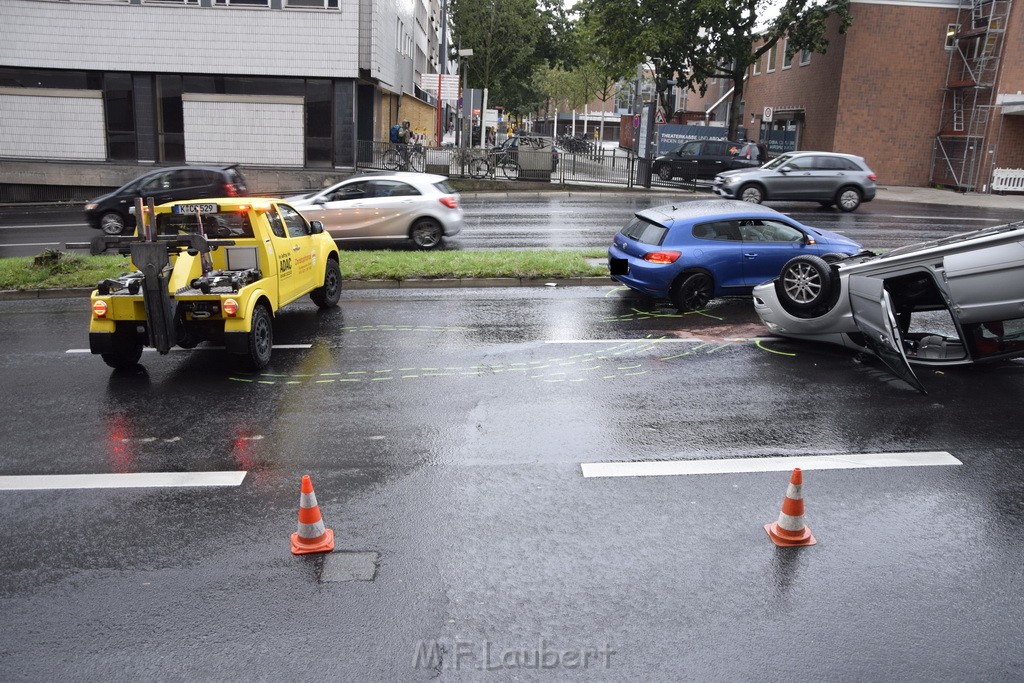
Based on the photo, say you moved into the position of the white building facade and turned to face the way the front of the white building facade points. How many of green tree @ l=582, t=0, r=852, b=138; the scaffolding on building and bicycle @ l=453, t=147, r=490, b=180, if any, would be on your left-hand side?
3

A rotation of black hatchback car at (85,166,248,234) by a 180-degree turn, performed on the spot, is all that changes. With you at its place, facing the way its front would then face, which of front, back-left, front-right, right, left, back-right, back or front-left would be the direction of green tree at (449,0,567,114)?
front-left

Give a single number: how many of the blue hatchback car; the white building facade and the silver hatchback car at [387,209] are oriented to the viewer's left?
1

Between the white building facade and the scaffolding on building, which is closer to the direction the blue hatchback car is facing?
the scaffolding on building

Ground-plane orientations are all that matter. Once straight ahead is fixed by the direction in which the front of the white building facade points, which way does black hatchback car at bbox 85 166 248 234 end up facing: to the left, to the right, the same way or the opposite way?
to the right

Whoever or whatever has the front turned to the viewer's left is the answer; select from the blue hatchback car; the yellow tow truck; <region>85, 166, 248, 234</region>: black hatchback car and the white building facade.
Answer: the black hatchback car

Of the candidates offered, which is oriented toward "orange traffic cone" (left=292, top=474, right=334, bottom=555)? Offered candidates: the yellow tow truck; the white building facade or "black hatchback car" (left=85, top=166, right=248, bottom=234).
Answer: the white building facade

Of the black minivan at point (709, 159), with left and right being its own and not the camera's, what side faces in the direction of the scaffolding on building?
back

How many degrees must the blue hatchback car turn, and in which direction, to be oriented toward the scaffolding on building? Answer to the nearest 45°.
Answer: approximately 45° to its left

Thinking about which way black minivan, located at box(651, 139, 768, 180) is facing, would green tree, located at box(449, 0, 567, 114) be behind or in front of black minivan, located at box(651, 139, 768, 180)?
in front

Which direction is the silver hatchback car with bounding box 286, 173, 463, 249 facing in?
to the viewer's left

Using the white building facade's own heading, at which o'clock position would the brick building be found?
The brick building is roughly at 9 o'clock from the white building facade.

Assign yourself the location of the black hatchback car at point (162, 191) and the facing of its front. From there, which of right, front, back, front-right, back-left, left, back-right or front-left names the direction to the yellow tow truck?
left

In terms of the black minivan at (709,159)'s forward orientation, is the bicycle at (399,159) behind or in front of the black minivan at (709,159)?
in front

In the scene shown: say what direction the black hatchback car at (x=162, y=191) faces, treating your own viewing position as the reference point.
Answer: facing to the left of the viewer

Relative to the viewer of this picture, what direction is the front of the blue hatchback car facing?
facing away from the viewer and to the right of the viewer

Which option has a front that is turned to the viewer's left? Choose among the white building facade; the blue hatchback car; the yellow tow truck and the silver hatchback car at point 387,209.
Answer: the silver hatchback car

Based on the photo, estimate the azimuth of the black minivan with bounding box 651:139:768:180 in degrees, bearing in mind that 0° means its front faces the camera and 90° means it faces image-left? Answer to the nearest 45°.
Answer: approximately 90°
